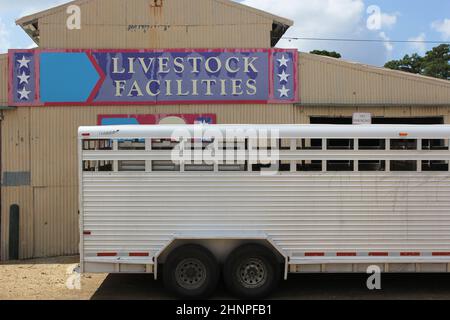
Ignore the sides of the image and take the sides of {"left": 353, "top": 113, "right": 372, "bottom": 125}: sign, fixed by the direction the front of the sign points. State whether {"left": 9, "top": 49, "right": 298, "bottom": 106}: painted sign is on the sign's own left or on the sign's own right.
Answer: on the sign's own right

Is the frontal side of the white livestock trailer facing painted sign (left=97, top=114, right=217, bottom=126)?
no

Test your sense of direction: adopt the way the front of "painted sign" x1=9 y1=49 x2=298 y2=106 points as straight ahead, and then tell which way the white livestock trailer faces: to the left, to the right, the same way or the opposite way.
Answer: to the left

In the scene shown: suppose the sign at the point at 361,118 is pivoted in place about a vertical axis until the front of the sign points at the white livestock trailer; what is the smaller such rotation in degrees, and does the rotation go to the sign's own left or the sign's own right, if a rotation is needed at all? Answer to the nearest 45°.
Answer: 0° — it already faces it

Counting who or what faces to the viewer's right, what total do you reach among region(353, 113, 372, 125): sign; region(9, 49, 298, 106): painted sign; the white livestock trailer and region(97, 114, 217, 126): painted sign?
1

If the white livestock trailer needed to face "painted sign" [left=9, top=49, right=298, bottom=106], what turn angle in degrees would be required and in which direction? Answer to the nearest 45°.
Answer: approximately 135° to its left

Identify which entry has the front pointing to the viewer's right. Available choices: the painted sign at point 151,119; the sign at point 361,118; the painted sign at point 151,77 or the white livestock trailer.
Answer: the white livestock trailer

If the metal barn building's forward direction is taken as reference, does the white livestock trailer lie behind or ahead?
ahead

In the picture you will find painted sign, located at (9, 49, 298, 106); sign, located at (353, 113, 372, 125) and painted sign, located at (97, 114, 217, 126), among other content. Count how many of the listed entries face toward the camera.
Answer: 3

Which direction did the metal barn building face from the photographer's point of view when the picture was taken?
facing the viewer

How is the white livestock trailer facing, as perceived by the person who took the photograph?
facing to the right of the viewer

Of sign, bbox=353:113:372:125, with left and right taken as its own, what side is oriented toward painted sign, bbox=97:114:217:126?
right

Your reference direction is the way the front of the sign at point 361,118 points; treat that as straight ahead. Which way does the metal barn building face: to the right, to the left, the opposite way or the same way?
the same way

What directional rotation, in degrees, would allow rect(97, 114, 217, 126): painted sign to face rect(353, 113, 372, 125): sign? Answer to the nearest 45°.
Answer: approximately 90° to its left

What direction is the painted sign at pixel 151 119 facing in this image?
toward the camera
